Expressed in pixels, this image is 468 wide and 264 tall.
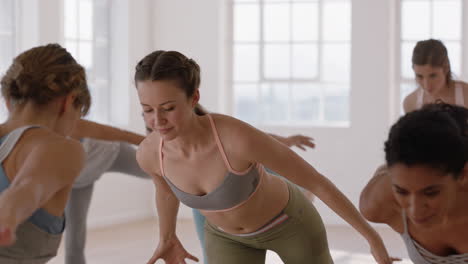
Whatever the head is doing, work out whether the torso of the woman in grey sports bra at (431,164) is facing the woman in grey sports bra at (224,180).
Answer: no

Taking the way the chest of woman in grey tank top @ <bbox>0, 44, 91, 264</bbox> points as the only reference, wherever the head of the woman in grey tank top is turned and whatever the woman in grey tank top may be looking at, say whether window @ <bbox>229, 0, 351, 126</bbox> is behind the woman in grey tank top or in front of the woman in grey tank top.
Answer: in front

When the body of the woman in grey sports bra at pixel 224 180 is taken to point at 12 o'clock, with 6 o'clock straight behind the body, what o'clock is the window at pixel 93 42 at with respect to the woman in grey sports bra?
The window is roughly at 4 o'clock from the woman in grey sports bra.

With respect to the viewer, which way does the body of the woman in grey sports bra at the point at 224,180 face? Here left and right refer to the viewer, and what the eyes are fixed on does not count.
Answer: facing the viewer and to the left of the viewer

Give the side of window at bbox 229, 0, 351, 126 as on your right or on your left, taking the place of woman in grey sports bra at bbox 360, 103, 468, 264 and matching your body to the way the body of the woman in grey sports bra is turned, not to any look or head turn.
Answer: on your right

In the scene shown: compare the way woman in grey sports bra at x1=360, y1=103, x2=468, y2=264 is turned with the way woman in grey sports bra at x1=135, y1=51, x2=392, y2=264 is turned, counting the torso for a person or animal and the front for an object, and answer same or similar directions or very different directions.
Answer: same or similar directions

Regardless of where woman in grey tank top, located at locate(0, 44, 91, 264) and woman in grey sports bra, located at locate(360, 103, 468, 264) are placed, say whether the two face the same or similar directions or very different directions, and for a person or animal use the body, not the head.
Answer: very different directions

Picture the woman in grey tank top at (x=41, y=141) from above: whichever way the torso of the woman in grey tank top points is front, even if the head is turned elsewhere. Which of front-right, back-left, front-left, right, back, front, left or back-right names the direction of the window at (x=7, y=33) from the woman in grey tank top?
front-left

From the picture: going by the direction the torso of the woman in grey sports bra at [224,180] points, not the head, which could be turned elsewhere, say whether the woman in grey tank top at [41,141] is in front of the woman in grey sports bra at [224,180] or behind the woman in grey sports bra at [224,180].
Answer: in front

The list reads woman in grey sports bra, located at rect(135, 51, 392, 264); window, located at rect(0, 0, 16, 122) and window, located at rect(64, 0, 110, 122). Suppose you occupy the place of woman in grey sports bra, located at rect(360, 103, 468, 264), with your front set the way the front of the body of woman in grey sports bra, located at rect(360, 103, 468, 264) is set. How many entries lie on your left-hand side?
0

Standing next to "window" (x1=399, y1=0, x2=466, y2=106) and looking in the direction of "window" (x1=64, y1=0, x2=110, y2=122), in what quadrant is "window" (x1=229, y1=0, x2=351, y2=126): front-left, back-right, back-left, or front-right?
front-right

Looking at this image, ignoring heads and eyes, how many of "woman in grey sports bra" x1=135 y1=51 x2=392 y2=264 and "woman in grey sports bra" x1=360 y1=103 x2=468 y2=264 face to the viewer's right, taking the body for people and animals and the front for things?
0

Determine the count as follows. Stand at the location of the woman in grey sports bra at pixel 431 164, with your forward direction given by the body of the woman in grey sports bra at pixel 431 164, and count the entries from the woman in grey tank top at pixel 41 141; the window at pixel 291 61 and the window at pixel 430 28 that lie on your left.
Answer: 0

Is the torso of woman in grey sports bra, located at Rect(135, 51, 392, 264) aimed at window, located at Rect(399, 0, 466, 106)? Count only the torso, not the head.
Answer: no

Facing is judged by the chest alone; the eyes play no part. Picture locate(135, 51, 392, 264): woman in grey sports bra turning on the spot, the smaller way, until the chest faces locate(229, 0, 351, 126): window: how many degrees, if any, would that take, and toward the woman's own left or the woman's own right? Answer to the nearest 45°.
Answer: approximately 135° to the woman's own right
